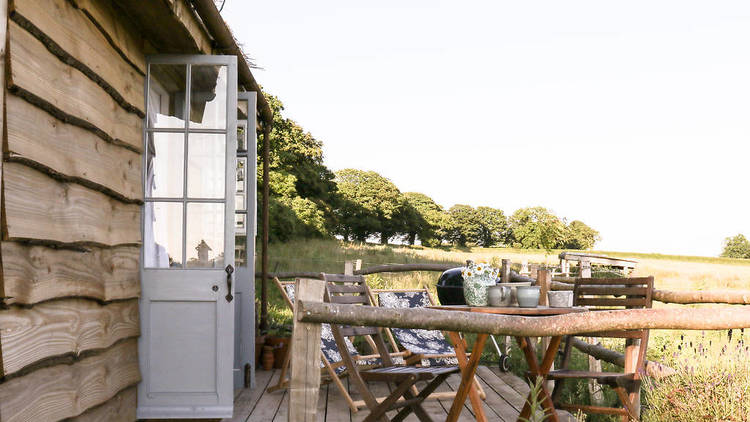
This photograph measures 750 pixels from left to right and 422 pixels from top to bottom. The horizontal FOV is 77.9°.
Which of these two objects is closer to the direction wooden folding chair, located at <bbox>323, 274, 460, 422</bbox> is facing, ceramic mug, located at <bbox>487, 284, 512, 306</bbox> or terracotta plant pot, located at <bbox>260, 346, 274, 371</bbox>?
the ceramic mug

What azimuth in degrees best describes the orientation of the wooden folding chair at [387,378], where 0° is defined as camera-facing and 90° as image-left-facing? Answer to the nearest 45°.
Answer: approximately 315°

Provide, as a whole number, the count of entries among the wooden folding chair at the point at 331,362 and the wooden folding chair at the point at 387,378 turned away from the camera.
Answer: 0

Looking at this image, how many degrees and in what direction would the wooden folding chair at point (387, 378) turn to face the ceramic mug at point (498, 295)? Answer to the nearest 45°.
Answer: approximately 90° to its left

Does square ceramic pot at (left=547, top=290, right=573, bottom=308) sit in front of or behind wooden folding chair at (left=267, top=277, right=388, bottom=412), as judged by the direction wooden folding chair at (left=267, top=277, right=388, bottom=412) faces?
in front

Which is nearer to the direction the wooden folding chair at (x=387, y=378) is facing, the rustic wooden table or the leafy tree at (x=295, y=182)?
the rustic wooden table

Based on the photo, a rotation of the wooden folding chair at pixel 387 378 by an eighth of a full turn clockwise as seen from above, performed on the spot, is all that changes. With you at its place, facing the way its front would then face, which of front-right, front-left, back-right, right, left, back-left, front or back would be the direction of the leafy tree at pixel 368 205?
back

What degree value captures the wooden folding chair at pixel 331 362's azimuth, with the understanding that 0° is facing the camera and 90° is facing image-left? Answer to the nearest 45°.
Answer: approximately 315°
